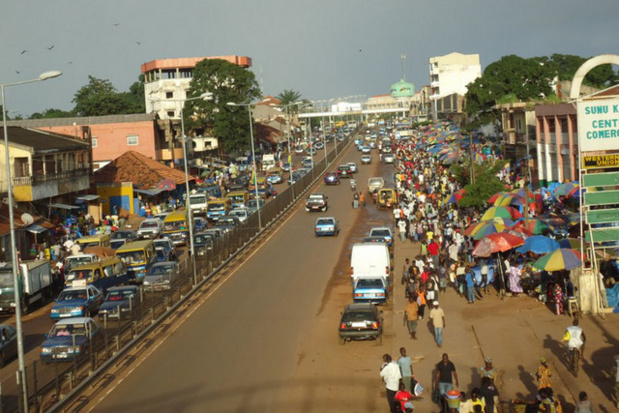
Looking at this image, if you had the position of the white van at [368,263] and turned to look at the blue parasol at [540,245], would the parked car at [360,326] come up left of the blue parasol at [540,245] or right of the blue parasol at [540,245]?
right

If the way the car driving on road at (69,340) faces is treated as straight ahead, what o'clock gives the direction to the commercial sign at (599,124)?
The commercial sign is roughly at 8 o'clock from the car driving on road.

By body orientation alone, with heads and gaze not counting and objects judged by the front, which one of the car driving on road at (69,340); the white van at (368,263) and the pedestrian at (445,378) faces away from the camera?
the white van

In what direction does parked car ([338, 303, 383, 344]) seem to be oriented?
away from the camera

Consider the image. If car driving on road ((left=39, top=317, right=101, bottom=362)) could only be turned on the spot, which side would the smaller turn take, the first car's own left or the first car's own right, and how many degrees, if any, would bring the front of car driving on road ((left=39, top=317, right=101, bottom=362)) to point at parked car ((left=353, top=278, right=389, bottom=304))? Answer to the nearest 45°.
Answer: approximately 135° to the first car's own left

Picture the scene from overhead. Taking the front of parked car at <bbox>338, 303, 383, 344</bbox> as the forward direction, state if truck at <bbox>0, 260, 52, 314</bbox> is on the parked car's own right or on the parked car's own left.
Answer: on the parked car's own left

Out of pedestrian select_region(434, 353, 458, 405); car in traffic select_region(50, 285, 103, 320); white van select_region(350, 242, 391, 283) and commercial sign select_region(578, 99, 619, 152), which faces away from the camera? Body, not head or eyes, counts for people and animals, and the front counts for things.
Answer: the white van

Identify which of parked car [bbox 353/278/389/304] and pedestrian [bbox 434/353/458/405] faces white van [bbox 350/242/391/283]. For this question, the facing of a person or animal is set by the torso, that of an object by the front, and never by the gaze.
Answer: the parked car

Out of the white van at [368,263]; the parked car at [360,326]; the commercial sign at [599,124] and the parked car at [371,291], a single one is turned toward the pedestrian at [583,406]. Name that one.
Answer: the commercial sign

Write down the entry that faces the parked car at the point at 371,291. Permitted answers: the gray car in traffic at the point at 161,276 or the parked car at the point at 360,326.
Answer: the parked car at the point at 360,326
